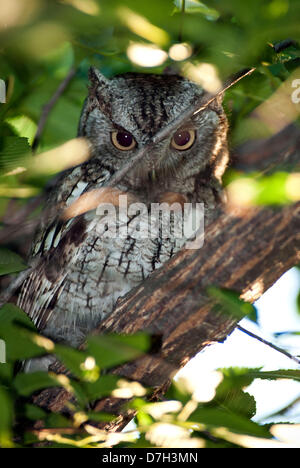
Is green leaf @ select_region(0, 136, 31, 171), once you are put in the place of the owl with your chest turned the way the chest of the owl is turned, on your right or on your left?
on your right

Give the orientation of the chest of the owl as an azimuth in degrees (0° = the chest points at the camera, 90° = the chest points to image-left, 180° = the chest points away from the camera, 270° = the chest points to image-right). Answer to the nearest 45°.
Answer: approximately 315°
